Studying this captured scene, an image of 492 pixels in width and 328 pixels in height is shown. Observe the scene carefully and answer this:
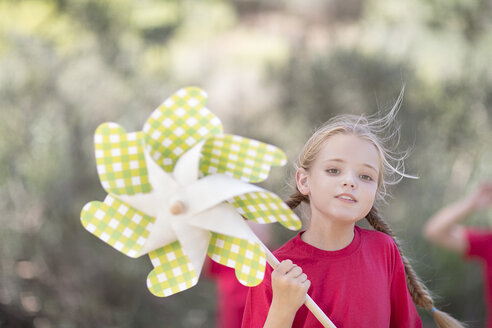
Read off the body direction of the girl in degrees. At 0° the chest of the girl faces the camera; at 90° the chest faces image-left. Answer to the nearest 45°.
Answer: approximately 0°
